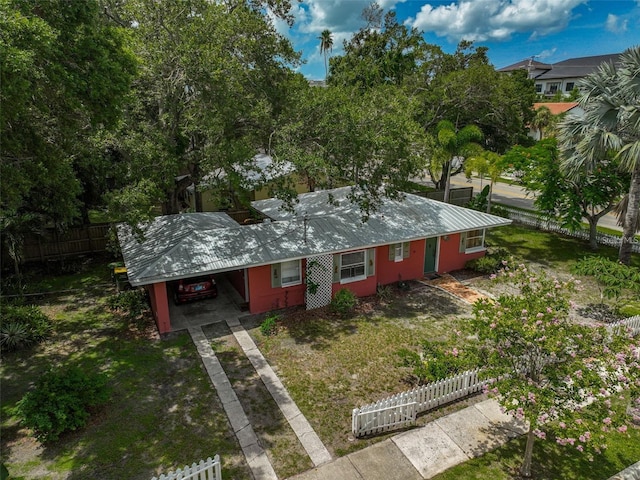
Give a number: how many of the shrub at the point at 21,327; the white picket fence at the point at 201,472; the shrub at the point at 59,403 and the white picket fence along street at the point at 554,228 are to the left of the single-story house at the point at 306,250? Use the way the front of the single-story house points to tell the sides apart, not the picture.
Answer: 1

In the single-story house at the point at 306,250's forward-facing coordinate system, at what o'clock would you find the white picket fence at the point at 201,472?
The white picket fence is roughly at 2 o'clock from the single-story house.

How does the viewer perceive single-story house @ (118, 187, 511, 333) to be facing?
facing the viewer and to the right of the viewer

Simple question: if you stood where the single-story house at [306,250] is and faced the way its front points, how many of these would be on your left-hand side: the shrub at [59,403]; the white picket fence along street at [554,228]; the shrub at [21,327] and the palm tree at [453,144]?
2

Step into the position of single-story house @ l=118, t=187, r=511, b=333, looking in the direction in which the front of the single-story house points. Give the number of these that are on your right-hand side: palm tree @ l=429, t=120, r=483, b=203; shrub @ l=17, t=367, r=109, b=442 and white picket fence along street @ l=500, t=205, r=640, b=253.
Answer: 1

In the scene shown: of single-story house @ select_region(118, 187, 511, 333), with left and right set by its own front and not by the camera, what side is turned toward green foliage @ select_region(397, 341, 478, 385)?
front

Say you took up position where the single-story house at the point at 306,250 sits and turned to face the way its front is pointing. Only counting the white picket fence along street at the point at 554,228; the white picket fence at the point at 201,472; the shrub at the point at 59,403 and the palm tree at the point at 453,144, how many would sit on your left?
2

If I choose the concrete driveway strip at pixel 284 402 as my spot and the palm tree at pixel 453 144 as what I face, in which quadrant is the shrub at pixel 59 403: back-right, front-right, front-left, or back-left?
back-left

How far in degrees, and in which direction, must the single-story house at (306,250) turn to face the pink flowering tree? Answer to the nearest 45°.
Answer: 0° — it already faces it

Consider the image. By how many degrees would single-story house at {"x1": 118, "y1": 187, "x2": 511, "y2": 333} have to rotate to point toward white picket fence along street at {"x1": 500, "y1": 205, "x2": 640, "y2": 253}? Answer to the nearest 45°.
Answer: approximately 90° to its left

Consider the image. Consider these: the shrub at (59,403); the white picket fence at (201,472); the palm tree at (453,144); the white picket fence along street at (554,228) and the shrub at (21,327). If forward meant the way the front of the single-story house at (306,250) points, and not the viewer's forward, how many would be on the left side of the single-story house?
2

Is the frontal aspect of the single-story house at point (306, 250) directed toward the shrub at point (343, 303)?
yes

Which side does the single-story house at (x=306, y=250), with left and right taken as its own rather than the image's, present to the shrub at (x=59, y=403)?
right

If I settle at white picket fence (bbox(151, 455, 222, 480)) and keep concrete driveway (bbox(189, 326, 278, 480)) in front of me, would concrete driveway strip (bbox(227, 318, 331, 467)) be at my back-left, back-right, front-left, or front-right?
front-right

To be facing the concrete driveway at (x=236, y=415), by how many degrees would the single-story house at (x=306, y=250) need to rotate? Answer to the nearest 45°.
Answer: approximately 45° to its right

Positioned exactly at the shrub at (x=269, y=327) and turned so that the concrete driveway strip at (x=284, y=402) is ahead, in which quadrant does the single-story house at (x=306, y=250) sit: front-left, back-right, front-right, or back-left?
back-left

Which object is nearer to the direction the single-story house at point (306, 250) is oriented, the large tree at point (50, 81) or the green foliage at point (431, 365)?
the green foliage

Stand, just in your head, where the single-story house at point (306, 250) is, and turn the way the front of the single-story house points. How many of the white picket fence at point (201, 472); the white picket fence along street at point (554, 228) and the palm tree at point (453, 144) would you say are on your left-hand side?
2
